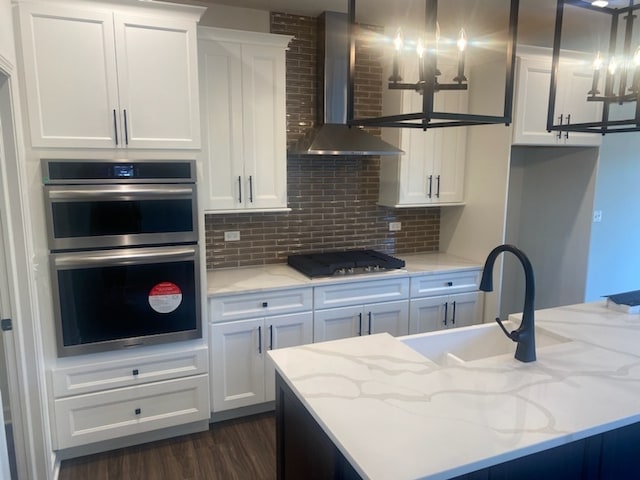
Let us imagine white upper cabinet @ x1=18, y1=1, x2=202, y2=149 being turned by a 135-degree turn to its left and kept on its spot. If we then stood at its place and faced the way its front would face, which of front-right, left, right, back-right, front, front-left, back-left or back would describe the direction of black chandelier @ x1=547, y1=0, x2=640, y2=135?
right

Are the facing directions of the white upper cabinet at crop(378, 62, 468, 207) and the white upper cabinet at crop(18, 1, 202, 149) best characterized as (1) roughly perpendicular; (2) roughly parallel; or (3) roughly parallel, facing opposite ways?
roughly parallel

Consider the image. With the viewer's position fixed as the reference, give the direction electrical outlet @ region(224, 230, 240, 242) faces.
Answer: facing the viewer

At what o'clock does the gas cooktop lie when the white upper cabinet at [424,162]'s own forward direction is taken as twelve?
The gas cooktop is roughly at 3 o'clock from the white upper cabinet.

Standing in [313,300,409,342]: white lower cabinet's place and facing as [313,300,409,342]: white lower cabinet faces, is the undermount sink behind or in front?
in front

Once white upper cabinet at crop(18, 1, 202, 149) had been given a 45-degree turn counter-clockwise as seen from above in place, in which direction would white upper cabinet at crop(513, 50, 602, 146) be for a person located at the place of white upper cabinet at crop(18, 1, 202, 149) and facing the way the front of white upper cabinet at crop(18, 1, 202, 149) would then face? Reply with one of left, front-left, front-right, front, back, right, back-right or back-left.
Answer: front-left

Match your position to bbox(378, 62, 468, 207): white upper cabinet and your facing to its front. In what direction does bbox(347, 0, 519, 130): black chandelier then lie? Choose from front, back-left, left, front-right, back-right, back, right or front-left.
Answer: front-right

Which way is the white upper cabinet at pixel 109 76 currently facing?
toward the camera
